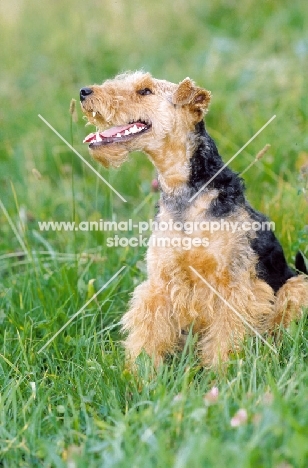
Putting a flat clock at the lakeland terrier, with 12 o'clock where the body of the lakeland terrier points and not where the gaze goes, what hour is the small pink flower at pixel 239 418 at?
The small pink flower is roughly at 10 o'clock from the lakeland terrier.

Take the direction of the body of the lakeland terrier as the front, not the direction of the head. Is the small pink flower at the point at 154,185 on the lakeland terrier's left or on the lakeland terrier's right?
on the lakeland terrier's right

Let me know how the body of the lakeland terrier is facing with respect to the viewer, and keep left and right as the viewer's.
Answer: facing the viewer and to the left of the viewer
